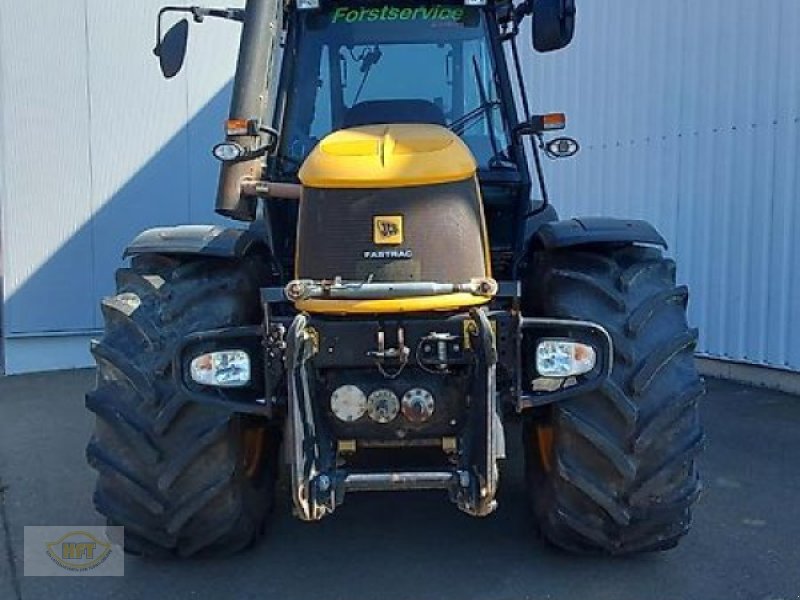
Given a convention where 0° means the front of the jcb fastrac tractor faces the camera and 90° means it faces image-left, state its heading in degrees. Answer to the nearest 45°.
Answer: approximately 0°
